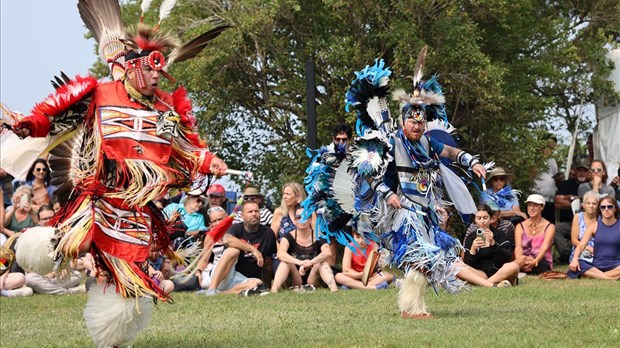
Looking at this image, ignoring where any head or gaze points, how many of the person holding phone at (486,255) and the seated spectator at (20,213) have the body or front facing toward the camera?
2

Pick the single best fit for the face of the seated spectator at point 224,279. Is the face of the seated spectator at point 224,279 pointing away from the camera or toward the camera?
toward the camera

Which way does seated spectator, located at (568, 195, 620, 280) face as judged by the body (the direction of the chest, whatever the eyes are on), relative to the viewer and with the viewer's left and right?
facing the viewer

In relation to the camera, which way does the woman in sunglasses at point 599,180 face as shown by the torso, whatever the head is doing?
toward the camera

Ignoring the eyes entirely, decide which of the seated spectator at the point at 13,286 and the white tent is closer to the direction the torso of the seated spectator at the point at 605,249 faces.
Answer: the seated spectator

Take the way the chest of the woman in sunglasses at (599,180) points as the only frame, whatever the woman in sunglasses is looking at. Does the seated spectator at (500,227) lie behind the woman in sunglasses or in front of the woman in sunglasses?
in front

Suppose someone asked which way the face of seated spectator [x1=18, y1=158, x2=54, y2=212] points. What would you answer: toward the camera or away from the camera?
toward the camera

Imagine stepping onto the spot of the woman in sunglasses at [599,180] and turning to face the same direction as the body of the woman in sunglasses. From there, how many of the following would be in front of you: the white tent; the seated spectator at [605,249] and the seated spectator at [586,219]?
2

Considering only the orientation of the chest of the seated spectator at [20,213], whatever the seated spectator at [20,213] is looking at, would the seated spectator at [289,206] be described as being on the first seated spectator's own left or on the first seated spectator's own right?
on the first seated spectator's own left

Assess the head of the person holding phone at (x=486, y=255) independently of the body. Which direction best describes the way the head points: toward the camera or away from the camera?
toward the camera

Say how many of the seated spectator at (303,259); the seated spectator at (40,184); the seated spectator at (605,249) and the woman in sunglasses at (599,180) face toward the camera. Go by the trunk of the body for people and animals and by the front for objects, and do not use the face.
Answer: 4

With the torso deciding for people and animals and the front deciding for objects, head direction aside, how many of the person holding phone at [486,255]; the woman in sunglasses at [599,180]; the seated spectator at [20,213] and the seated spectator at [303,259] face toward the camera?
4

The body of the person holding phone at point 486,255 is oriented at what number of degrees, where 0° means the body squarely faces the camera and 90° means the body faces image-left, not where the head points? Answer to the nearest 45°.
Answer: approximately 0°
